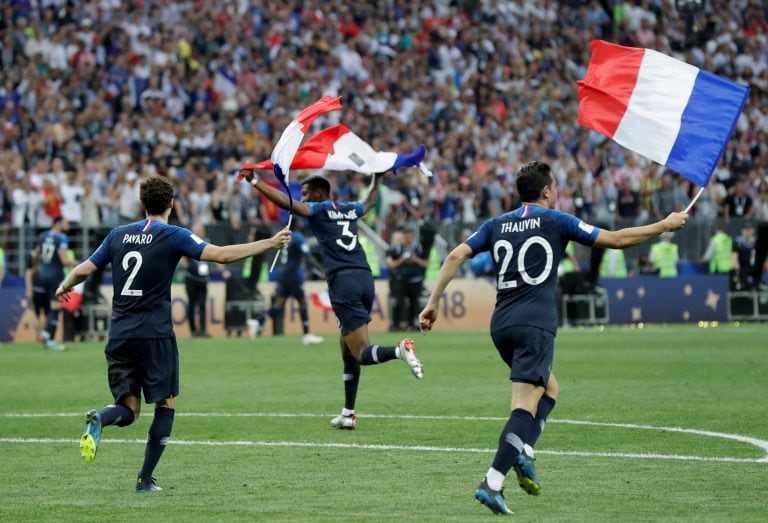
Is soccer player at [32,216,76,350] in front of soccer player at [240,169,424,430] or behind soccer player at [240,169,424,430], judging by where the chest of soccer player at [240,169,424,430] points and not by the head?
in front

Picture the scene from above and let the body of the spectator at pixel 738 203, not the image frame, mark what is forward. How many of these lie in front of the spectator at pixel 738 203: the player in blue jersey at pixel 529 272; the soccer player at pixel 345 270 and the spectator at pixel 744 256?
3

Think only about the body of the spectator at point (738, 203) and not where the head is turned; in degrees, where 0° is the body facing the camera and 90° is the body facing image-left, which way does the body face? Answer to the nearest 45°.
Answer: approximately 0°

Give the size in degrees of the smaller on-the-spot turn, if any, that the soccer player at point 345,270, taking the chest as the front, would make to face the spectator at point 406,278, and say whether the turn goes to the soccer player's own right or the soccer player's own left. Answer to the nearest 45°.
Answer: approximately 45° to the soccer player's own right

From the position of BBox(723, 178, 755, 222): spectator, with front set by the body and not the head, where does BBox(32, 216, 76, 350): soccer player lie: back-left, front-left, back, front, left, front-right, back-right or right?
front-right

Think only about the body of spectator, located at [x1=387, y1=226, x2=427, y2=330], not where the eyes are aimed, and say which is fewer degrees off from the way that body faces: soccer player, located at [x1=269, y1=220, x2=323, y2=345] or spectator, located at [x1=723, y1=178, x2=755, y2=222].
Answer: the soccer player

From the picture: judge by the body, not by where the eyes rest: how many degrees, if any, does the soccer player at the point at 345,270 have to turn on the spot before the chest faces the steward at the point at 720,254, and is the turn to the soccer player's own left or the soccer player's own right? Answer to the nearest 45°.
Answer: approximately 90° to the soccer player's own right

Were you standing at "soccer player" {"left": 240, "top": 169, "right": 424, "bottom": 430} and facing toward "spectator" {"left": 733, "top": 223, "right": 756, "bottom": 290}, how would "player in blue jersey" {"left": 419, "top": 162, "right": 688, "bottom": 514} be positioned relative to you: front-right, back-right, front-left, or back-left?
back-right

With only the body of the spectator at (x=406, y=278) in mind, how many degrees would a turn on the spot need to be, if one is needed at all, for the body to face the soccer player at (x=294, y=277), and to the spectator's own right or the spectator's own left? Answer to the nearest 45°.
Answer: approximately 45° to the spectator's own right

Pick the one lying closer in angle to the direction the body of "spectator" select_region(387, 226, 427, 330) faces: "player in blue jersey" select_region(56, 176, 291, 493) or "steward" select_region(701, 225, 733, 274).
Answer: the player in blue jersey

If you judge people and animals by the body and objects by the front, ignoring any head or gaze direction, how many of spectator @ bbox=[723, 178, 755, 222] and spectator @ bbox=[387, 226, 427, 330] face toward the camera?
2

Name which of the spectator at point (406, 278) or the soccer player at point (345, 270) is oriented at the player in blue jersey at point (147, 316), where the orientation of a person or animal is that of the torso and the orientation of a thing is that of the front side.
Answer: the spectator

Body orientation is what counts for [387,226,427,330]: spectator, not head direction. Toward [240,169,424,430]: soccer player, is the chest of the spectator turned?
yes

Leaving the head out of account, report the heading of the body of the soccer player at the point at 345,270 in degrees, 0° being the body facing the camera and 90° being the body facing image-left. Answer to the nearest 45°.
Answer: approximately 135°
